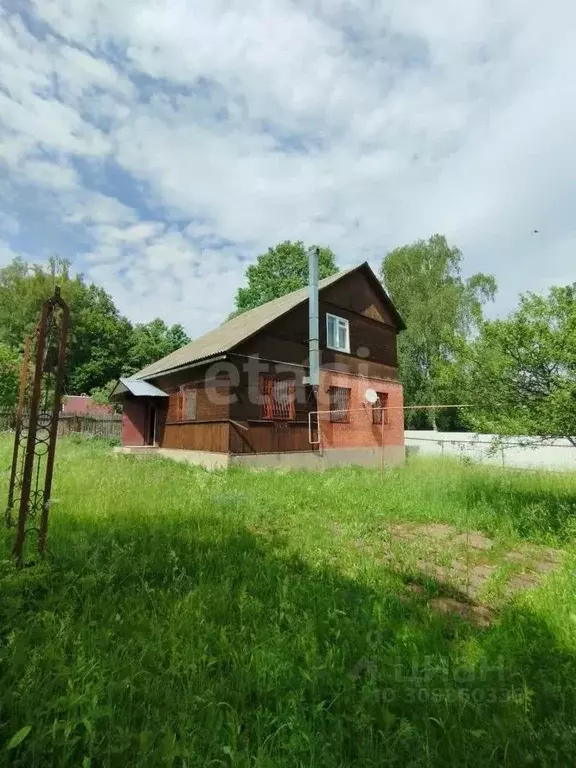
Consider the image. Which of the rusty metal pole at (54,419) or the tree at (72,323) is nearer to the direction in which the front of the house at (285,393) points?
the rusty metal pole

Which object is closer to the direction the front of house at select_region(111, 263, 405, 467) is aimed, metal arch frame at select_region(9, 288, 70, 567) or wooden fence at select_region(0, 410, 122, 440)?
the metal arch frame
